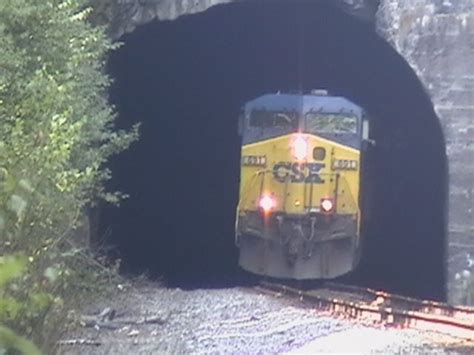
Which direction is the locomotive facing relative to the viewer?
toward the camera
